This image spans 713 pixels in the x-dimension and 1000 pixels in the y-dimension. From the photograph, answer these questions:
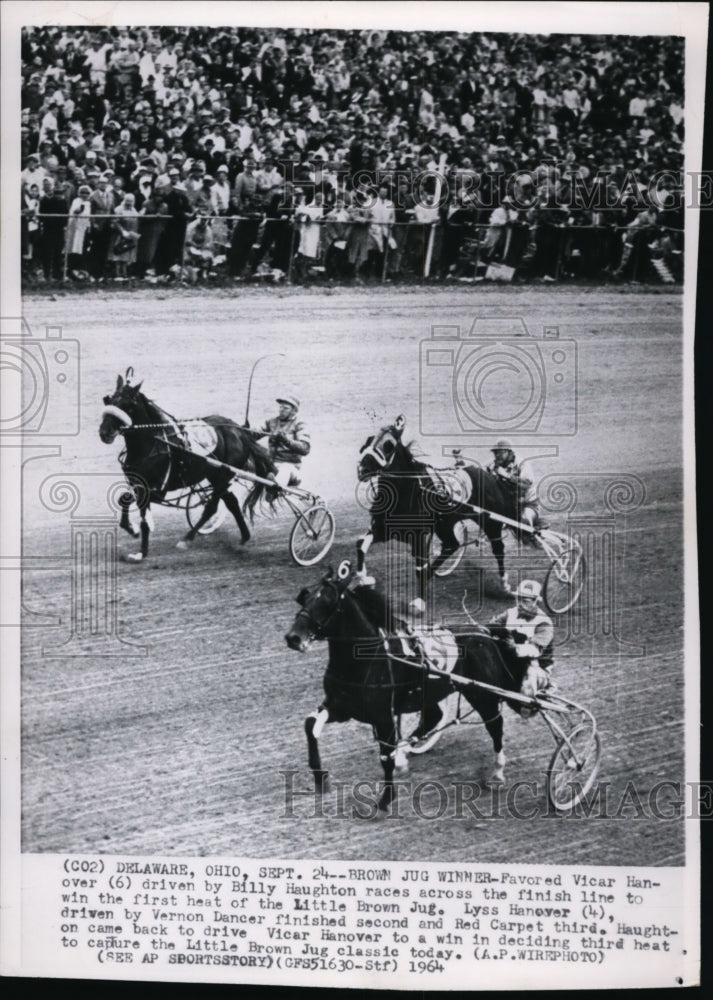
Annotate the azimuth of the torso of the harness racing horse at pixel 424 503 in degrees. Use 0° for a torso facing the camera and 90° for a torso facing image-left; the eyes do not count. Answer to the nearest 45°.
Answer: approximately 45°

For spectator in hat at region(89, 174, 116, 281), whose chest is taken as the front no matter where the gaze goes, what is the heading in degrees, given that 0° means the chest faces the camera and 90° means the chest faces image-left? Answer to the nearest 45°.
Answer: approximately 0°

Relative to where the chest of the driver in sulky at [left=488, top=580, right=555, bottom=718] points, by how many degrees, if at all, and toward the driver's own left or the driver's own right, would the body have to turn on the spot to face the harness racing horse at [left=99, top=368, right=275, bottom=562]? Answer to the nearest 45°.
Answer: approximately 45° to the driver's own right

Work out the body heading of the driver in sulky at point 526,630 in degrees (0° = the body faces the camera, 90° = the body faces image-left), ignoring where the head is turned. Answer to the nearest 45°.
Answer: approximately 45°

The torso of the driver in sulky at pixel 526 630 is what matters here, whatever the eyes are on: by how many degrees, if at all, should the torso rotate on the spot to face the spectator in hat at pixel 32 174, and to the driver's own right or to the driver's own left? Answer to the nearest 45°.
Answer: approximately 45° to the driver's own right

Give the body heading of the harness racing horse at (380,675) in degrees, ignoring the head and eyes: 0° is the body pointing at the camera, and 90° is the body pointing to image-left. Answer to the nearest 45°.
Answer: approximately 45°
